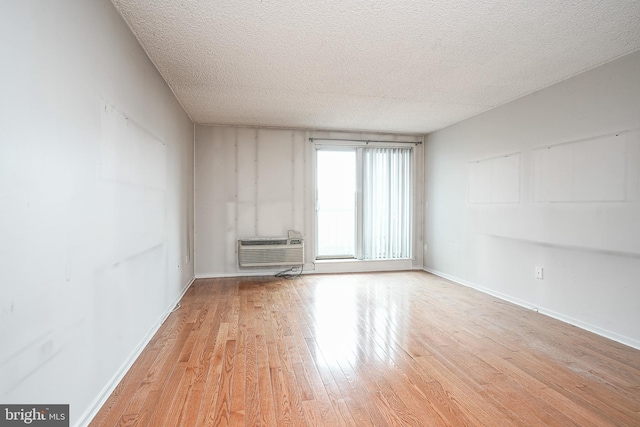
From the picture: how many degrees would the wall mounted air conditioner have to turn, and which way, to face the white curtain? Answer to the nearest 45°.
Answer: approximately 90° to its left

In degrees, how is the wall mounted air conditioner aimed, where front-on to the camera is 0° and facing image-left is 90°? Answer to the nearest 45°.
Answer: approximately 0°
